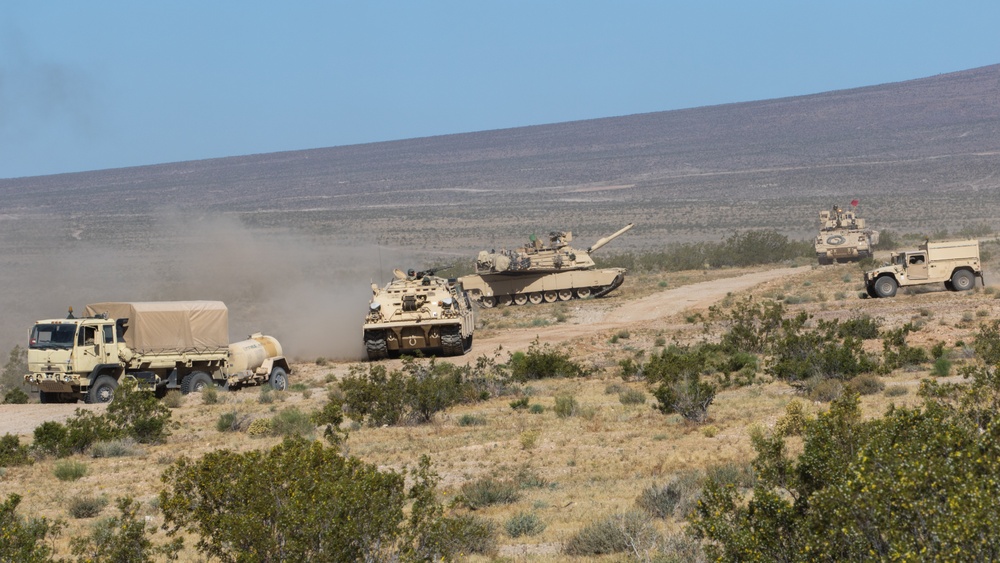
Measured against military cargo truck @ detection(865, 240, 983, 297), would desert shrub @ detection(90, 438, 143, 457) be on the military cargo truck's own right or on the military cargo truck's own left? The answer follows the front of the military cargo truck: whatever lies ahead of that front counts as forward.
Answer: on the military cargo truck's own left

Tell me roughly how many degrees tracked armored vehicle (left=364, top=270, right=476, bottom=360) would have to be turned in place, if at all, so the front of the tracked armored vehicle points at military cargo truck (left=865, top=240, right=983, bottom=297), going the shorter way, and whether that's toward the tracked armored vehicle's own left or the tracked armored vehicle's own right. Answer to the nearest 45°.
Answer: approximately 90° to the tracked armored vehicle's own left

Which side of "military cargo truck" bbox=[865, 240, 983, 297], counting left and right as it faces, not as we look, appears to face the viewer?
left

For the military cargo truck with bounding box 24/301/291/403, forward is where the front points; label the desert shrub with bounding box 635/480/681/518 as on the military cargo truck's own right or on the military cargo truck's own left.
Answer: on the military cargo truck's own left

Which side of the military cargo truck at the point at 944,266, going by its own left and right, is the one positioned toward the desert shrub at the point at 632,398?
left

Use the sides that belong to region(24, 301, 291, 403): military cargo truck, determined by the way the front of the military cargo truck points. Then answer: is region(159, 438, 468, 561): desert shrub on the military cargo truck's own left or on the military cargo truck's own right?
on the military cargo truck's own left

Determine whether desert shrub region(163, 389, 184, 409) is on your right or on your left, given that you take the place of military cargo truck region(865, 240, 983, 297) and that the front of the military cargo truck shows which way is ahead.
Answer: on your left

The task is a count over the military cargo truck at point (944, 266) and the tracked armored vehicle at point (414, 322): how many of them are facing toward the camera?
1

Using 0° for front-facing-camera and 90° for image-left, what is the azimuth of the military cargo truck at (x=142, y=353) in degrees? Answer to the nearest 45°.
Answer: approximately 45°

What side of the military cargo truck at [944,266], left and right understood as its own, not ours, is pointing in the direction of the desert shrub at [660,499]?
left
